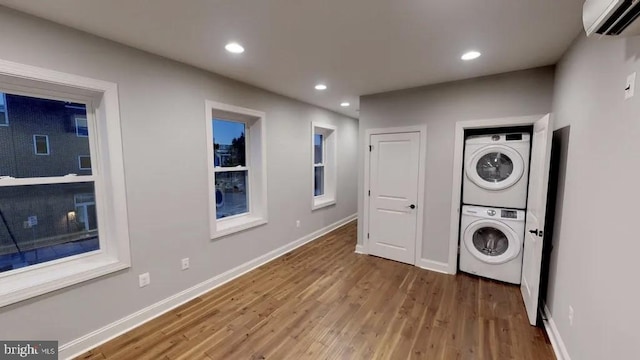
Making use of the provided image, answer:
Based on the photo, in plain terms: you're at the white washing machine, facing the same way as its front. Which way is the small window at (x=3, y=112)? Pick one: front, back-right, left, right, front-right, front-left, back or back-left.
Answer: front-right

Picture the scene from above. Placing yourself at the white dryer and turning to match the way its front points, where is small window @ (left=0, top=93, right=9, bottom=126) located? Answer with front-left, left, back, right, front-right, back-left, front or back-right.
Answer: front-right

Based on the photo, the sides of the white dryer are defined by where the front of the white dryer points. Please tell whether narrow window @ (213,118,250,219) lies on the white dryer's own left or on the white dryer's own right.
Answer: on the white dryer's own right

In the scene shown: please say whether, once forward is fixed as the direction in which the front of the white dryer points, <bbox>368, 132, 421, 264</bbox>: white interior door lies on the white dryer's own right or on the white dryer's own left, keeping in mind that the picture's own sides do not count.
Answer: on the white dryer's own right

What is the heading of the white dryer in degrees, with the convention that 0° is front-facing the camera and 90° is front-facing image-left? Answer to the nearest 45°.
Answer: approximately 0°

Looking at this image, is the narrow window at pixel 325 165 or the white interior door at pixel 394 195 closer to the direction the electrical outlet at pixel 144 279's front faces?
the white interior door

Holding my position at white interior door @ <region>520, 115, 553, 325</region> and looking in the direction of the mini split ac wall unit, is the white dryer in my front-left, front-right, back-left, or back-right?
back-right

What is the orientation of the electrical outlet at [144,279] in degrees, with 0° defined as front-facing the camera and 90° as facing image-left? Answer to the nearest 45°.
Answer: approximately 315°

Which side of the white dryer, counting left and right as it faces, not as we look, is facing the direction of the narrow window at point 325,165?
right
